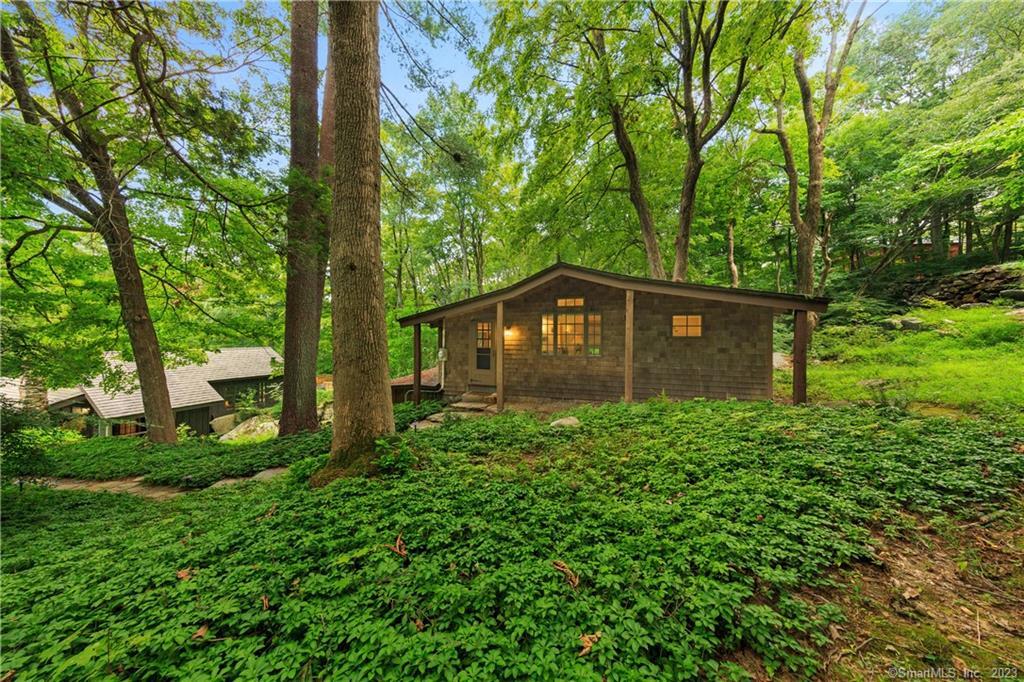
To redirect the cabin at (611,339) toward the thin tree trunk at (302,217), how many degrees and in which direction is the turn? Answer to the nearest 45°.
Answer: approximately 45° to its right

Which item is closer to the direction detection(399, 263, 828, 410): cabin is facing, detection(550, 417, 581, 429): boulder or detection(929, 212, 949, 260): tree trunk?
the boulder

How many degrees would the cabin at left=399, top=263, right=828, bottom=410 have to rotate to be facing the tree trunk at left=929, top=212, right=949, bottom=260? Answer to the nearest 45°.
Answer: approximately 135° to its left

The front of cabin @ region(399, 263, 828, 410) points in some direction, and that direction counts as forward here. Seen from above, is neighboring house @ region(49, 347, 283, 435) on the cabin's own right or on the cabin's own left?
on the cabin's own right

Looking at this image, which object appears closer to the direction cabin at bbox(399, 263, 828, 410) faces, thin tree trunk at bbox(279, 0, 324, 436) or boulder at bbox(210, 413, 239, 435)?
the thin tree trunk

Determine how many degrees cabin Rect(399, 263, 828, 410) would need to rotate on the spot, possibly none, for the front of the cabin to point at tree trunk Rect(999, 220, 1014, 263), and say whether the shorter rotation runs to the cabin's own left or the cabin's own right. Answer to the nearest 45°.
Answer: approximately 135° to the cabin's own left

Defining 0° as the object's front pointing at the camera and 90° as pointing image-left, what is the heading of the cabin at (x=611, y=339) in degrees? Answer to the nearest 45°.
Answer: approximately 0°

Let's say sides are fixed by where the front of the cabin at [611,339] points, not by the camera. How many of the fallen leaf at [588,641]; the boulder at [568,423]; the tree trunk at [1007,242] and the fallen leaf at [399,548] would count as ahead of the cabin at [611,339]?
3

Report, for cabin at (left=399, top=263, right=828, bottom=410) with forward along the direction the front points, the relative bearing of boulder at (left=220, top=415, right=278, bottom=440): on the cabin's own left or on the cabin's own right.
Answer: on the cabin's own right
